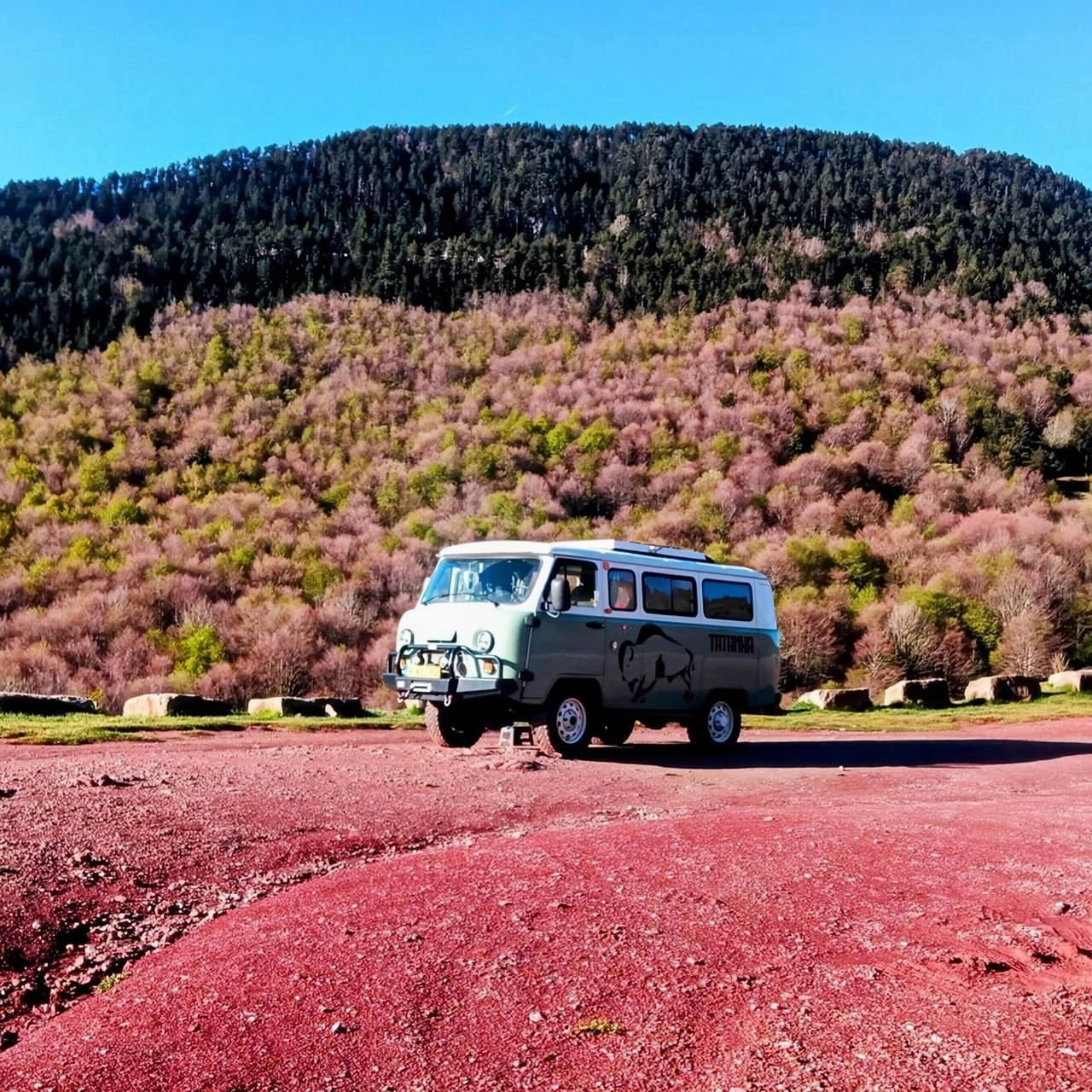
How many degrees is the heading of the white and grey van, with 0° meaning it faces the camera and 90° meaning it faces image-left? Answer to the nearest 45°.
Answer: approximately 45°

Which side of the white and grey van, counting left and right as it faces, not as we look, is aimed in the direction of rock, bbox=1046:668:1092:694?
back

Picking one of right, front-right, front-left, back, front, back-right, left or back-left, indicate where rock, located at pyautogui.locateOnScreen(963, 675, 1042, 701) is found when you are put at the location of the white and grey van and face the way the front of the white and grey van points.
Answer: back

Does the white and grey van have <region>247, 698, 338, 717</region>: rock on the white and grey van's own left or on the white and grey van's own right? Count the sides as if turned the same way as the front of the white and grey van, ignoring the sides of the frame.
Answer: on the white and grey van's own right

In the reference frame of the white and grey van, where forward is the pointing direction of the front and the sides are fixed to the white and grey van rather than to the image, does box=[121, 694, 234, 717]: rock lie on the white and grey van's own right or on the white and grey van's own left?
on the white and grey van's own right

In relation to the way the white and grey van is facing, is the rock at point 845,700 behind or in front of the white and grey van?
behind

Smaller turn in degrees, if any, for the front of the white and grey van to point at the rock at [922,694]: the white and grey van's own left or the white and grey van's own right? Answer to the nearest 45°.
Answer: approximately 180°

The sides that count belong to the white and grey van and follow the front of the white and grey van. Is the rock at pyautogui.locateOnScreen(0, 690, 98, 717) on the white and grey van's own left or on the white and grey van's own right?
on the white and grey van's own right
